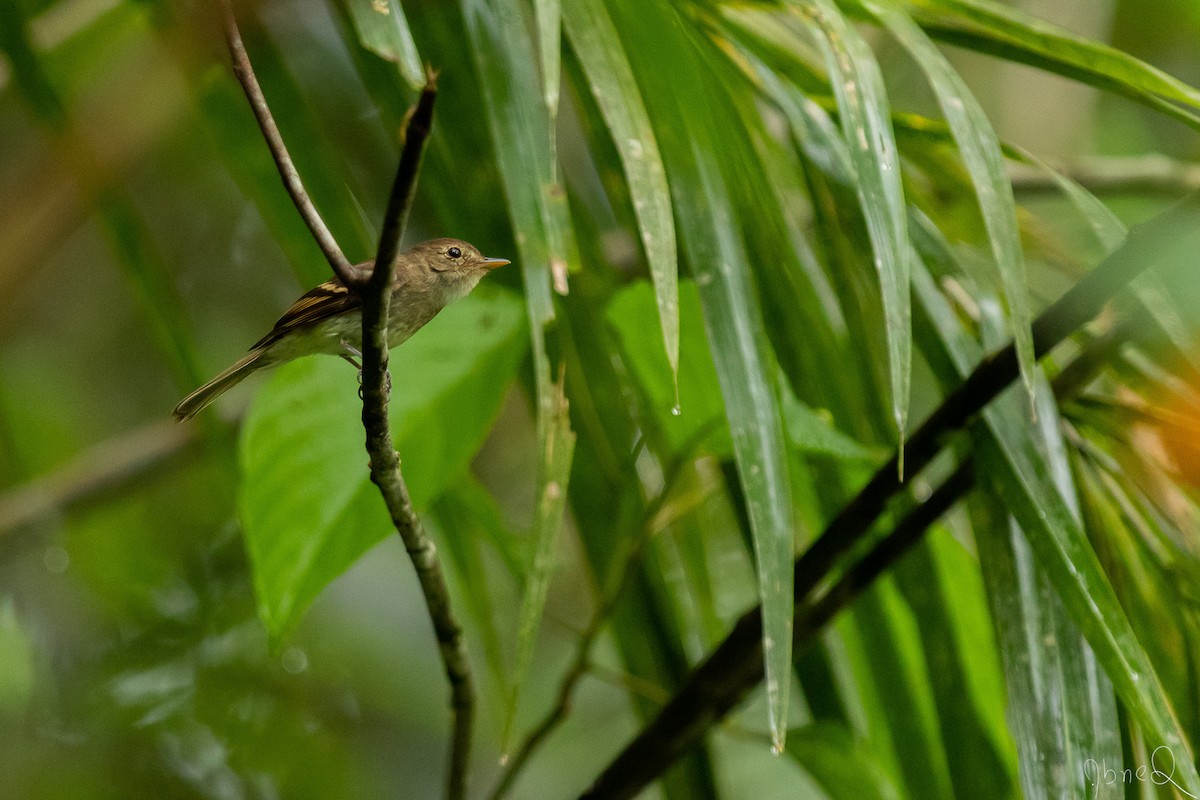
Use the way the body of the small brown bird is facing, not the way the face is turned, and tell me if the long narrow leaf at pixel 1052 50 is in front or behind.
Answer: in front

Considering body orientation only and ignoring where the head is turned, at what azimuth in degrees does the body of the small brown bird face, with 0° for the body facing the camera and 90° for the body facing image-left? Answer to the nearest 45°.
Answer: approximately 270°

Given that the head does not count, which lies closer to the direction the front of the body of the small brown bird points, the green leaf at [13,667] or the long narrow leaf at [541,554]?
the long narrow leaf

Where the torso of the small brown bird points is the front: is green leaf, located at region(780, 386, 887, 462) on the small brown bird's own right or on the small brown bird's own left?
on the small brown bird's own left

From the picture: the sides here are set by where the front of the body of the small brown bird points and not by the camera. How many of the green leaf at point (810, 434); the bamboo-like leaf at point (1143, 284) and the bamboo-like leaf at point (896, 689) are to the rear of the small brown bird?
0

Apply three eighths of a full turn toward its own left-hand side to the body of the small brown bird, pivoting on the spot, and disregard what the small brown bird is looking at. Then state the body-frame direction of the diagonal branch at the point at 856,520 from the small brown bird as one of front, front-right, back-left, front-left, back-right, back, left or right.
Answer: back

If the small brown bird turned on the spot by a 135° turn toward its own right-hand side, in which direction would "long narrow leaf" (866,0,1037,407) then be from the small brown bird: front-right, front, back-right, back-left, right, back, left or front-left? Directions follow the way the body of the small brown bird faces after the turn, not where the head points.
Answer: left
